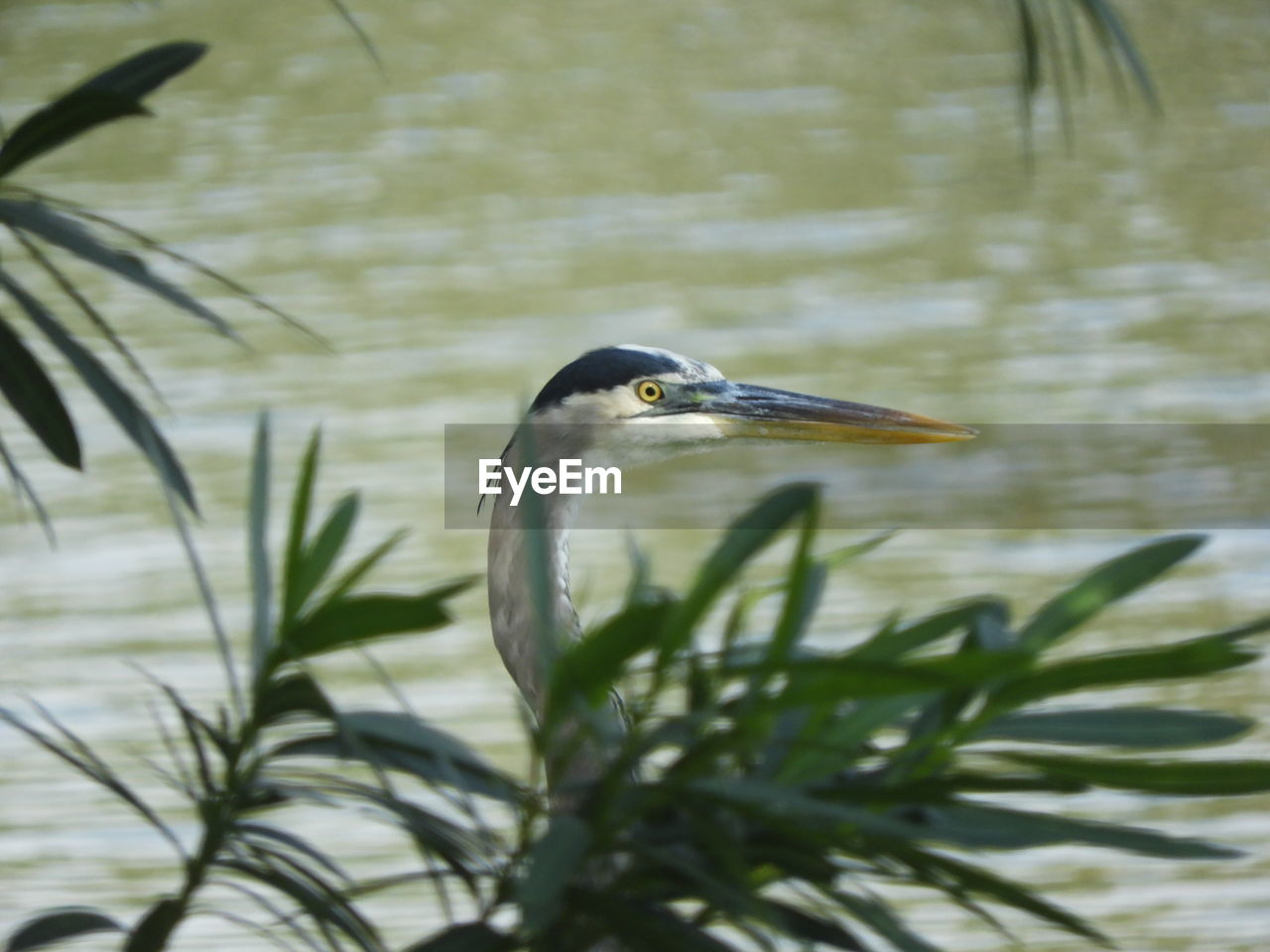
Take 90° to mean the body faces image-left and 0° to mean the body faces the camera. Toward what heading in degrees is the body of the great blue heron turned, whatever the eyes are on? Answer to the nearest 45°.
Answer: approximately 270°
